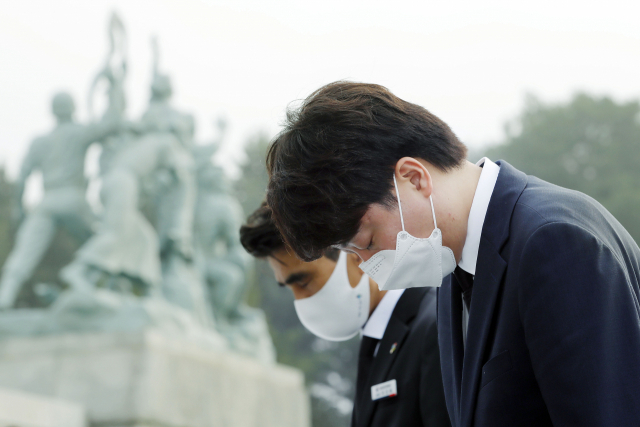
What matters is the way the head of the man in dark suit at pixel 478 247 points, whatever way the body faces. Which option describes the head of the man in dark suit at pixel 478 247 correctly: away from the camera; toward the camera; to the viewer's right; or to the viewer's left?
to the viewer's left

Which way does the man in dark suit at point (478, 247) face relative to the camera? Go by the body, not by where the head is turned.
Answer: to the viewer's left
